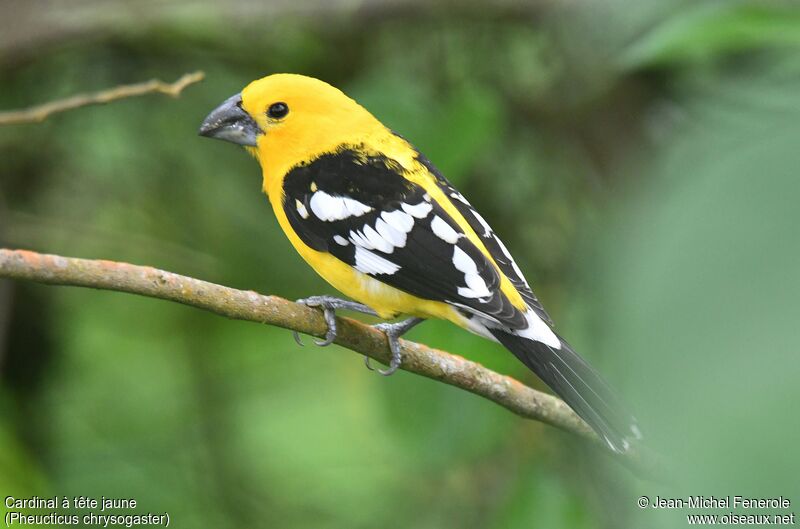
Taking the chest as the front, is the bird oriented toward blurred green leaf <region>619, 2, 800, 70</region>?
no

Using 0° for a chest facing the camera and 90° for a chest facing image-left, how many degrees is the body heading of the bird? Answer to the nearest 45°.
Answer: approximately 90°
